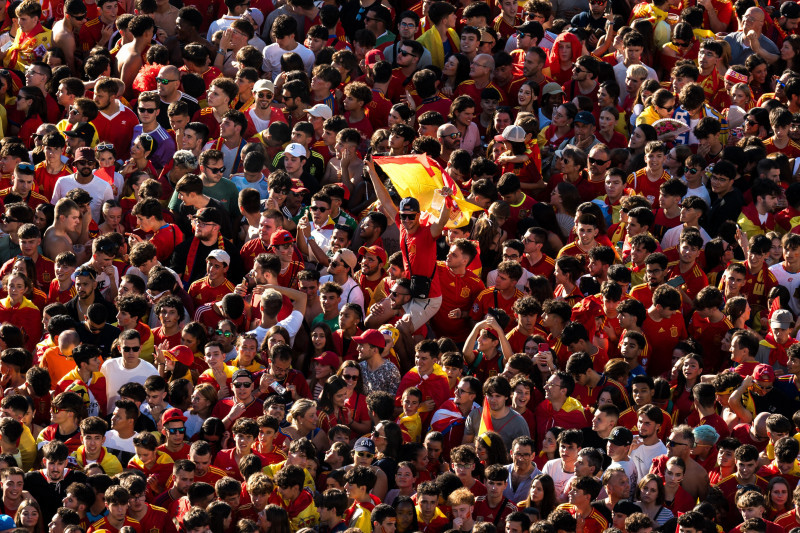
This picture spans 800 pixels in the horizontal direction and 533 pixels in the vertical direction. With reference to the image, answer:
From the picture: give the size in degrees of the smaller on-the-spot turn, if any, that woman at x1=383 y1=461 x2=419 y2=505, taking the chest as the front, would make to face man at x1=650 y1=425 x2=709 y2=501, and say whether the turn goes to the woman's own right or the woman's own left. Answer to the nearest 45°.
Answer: approximately 135° to the woman's own left

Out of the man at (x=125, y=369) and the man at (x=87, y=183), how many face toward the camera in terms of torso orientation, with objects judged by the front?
2

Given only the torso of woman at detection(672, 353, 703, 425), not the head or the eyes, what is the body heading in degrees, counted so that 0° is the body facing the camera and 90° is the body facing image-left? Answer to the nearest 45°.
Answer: approximately 45°

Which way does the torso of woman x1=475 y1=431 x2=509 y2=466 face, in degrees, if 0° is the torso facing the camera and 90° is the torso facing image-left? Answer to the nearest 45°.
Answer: approximately 45°

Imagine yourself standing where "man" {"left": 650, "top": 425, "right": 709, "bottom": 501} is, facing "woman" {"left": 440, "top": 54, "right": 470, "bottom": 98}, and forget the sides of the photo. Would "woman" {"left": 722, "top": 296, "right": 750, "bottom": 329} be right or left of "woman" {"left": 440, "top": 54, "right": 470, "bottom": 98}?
right

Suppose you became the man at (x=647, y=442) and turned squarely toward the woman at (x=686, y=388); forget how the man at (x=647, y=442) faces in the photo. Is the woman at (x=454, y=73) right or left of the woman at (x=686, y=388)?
left

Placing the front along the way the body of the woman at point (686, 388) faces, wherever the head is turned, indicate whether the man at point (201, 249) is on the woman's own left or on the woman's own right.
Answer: on the woman's own right

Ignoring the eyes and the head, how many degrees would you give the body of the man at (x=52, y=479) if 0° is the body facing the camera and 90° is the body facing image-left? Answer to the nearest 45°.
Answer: approximately 0°

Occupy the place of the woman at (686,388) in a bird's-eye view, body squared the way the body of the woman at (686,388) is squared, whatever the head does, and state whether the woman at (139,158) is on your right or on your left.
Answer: on your right
